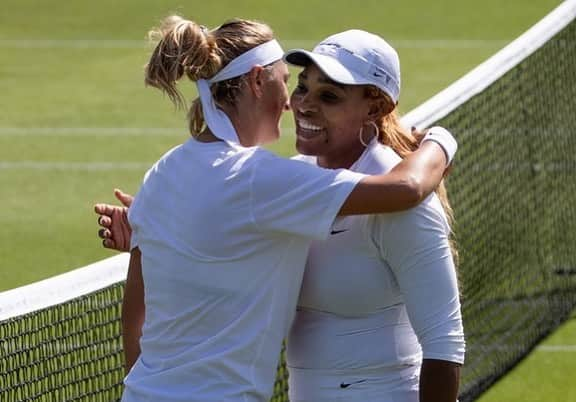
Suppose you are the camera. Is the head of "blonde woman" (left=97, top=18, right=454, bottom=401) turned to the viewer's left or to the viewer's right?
to the viewer's right

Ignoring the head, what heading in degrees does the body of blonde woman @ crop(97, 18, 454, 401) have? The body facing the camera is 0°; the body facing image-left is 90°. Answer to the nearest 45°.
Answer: approximately 225°

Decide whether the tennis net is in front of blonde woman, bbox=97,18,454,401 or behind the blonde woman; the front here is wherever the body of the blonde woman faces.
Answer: in front
